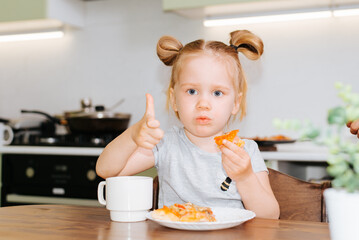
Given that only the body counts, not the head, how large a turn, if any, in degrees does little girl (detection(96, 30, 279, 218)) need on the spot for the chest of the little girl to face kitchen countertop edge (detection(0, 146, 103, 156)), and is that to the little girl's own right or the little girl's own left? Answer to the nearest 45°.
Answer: approximately 135° to the little girl's own right

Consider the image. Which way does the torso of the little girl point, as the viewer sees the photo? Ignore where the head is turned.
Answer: toward the camera

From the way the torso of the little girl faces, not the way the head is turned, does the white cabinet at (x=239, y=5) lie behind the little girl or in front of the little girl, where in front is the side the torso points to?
behind

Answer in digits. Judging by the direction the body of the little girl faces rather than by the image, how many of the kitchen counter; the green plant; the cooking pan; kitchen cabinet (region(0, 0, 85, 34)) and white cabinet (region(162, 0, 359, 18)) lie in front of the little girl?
1

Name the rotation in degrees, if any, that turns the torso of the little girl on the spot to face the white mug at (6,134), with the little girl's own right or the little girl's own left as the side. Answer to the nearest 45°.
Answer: approximately 135° to the little girl's own right

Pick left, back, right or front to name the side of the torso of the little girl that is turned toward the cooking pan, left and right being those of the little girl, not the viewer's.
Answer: back

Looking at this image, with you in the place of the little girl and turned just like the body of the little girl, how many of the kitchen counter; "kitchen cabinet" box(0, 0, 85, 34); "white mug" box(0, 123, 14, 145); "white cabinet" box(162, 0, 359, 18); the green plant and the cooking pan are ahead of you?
1

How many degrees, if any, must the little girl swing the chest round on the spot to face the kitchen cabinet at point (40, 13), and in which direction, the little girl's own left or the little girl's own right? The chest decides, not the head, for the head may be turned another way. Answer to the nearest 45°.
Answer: approximately 135° to the little girl's own right
